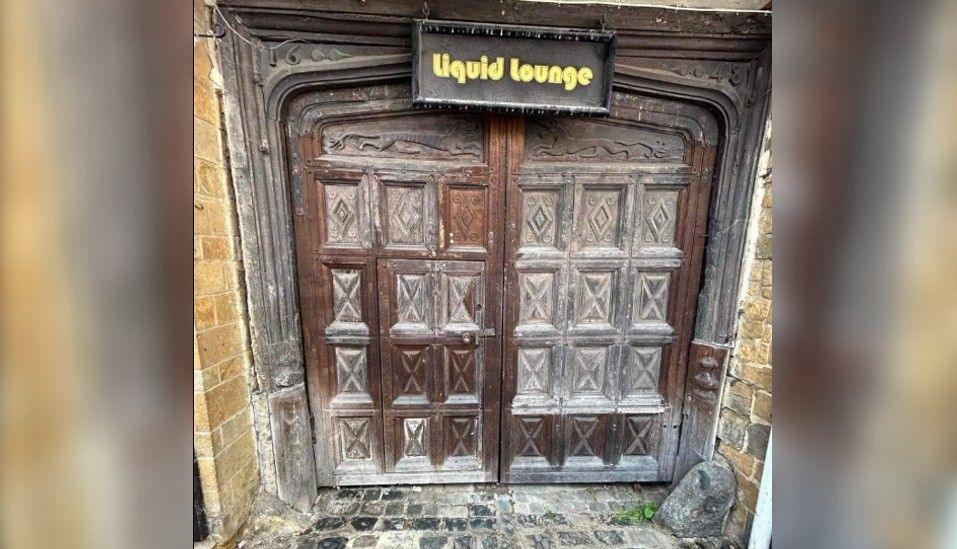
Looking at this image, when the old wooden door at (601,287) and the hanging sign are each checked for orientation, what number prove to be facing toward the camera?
2

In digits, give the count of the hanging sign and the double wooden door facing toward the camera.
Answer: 2

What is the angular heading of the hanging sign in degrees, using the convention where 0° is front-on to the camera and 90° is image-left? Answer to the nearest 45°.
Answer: approximately 0°

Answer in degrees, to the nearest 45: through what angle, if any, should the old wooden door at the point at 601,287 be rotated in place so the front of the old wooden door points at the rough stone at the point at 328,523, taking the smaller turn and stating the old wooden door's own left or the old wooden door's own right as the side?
approximately 45° to the old wooden door's own right

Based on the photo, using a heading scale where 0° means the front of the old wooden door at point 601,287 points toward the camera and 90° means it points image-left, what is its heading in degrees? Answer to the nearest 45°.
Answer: approximately 0°
